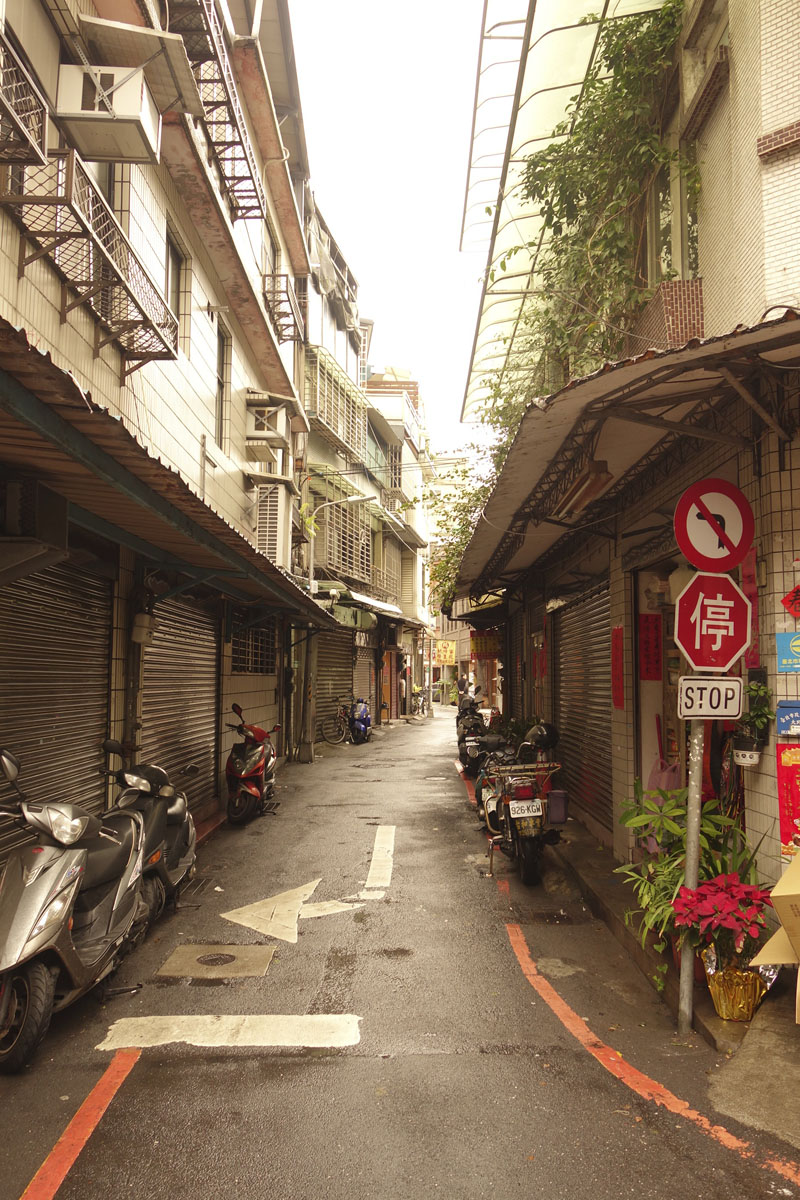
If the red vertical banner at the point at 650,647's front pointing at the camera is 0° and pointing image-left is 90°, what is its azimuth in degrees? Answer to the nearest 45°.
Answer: approximately 45°

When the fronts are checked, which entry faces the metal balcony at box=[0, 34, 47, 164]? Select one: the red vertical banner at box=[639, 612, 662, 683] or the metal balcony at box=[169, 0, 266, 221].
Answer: the red vertical banner

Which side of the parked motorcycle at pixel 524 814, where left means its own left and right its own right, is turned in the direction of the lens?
back

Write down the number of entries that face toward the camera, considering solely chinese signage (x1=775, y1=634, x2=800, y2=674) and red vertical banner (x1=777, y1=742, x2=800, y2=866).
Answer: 2

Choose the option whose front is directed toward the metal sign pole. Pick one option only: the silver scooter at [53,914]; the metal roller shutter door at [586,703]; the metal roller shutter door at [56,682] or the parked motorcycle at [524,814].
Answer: the metal roller shutter door at [56,682]

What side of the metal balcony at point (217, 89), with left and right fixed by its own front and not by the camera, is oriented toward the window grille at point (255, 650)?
left

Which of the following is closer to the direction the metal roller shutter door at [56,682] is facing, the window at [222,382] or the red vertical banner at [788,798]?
the red vertical banner

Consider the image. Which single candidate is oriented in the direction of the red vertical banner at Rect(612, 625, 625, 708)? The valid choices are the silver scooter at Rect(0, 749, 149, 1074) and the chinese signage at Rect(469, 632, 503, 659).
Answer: the chinese signage

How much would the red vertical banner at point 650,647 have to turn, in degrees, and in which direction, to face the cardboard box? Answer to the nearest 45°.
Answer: approximately 45° to its left

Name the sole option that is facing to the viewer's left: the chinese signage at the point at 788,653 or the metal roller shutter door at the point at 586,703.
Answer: the metal roller shutter door

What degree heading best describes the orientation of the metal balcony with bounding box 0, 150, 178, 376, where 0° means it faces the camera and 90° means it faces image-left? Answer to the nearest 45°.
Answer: approximately 270°

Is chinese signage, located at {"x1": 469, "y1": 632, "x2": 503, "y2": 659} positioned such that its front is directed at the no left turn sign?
yes
